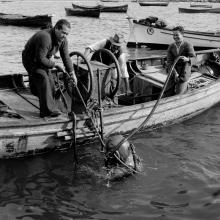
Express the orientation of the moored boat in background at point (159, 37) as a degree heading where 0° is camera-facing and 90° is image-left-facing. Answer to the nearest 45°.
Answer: approximately 90°

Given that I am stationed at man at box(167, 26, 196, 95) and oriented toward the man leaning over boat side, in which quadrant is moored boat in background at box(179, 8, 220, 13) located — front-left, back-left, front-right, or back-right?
back-right

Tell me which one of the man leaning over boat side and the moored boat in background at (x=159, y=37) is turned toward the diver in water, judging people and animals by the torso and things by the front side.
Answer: the man leaning over boat side

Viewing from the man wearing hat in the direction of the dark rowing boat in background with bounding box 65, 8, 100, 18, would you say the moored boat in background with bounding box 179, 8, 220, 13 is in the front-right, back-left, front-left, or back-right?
front-right

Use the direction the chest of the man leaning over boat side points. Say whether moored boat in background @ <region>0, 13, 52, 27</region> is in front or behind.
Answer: behind

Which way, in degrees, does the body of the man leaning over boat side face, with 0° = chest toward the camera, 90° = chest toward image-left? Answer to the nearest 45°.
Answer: approximately 315°

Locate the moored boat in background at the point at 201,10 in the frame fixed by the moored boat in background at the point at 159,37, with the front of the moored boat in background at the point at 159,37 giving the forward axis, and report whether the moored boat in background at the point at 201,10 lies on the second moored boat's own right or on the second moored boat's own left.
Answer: on the second moored boat's own right

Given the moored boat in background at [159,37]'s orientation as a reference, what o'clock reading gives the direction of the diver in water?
The diver in water is roughly at 9 o'clock from the moored boat in background.
